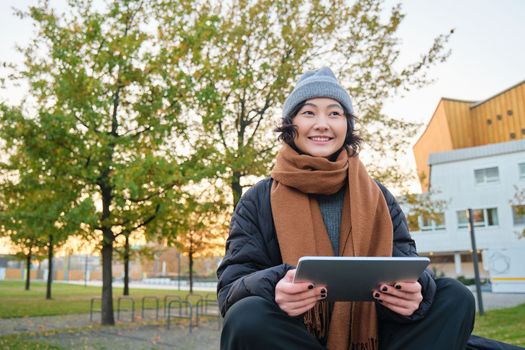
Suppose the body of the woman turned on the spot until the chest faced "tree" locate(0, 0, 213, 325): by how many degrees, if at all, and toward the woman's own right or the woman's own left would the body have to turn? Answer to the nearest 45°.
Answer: approximately 135° to the woman's own right

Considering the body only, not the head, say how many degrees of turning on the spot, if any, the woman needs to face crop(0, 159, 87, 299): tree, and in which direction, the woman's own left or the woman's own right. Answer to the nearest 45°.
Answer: approximately 135° to the woman's own right

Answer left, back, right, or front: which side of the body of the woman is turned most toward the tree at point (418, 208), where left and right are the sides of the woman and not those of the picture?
back

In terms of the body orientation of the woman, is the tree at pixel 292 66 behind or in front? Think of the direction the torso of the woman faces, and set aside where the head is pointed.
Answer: behind

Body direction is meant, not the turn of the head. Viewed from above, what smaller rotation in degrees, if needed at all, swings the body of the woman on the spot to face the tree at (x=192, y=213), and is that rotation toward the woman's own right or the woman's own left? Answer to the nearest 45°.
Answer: approximately 180°

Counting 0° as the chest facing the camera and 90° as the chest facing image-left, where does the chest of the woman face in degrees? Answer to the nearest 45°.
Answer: approximately 0°
